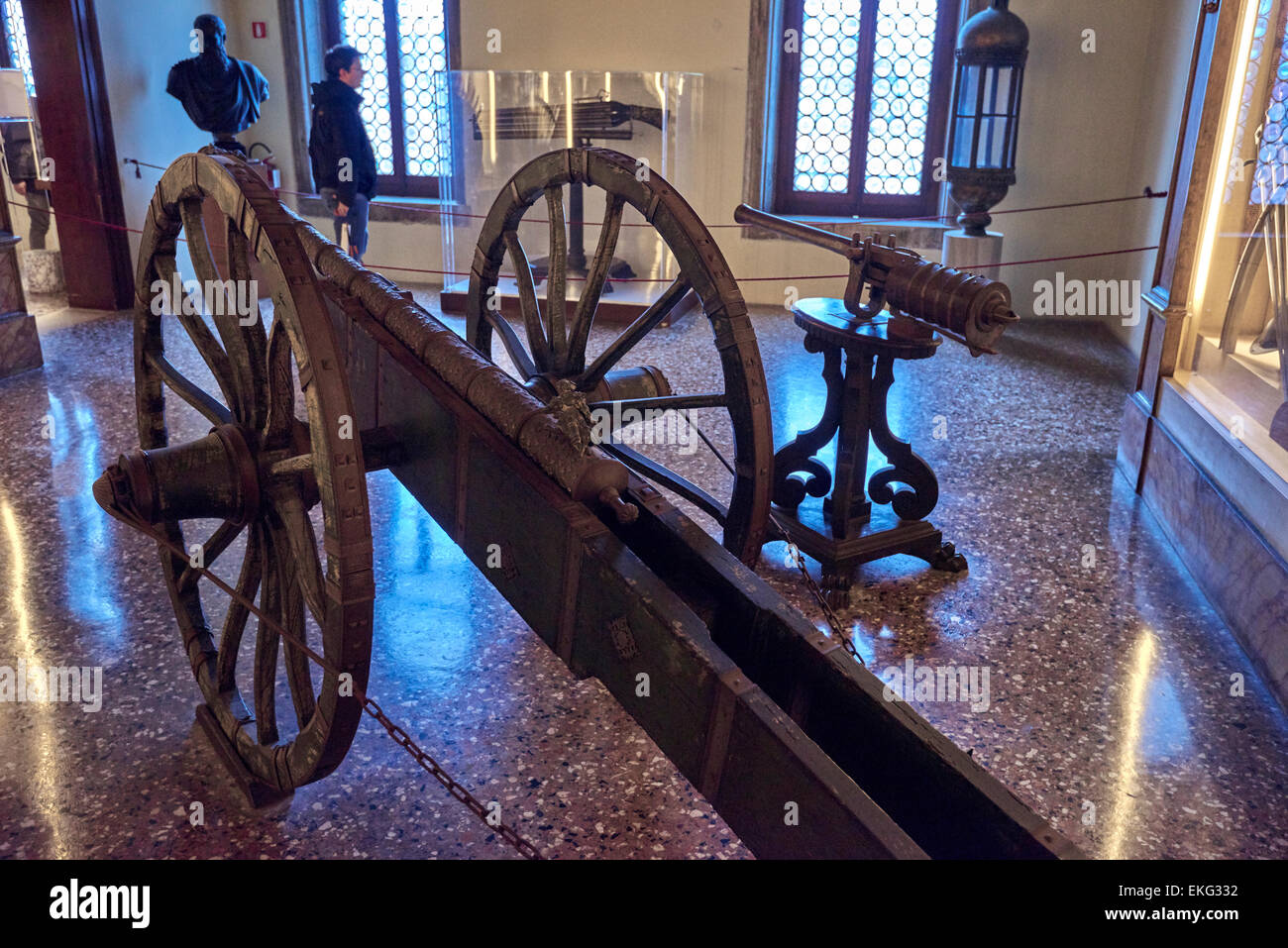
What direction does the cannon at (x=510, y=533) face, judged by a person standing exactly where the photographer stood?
facing away from the viewer and to the left of the viewer

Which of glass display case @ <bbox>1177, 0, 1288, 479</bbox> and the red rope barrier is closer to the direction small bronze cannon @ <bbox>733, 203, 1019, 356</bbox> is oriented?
the red rope barrier

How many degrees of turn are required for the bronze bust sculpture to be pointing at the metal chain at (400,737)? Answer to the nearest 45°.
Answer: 0° — it already faces it

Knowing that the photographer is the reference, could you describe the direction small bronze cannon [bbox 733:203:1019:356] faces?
facing away from the viewer and to the left of the viewer

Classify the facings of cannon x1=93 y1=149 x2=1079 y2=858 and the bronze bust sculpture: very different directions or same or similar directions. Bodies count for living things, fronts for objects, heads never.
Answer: very different directions

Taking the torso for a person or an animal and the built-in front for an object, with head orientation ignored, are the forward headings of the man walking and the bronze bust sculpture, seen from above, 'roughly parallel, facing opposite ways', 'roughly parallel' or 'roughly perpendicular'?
roughly perpendicular
